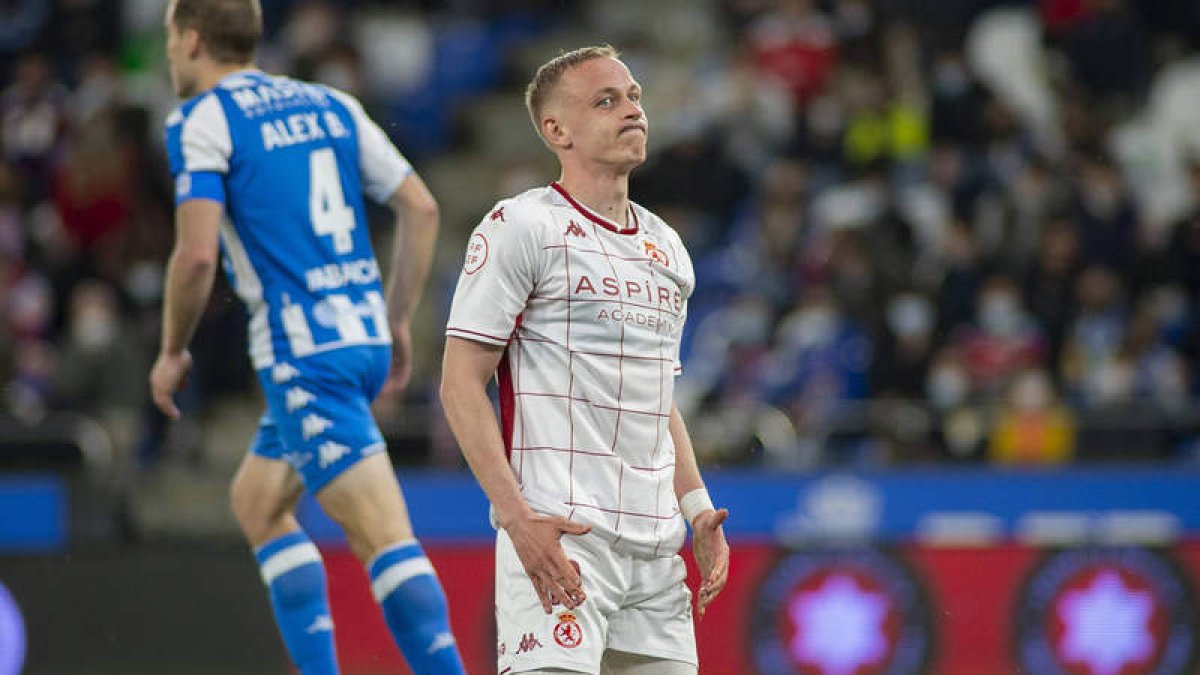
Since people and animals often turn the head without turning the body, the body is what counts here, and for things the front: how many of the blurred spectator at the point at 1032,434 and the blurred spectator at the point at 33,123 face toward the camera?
2

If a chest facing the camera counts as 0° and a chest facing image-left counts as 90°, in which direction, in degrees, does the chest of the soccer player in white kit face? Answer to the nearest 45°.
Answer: approximately 315°

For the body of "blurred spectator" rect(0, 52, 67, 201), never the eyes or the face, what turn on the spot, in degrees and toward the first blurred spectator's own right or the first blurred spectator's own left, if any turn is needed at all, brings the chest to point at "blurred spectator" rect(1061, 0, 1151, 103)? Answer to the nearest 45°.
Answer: approximately 45° to the first blurred spectator's own left

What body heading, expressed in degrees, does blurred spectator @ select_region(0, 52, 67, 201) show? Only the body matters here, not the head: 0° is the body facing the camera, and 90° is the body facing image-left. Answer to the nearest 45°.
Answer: approximately 0°

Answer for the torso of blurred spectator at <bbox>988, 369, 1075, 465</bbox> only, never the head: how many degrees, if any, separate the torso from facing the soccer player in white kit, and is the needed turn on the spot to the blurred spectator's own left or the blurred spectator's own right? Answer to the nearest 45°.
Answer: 0° — they already face them

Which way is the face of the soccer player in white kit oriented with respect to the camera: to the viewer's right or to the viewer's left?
to the viewer's right

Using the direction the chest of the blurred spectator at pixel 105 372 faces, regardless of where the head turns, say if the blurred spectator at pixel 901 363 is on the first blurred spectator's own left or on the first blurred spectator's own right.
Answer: on the first blurred spectator's own left
